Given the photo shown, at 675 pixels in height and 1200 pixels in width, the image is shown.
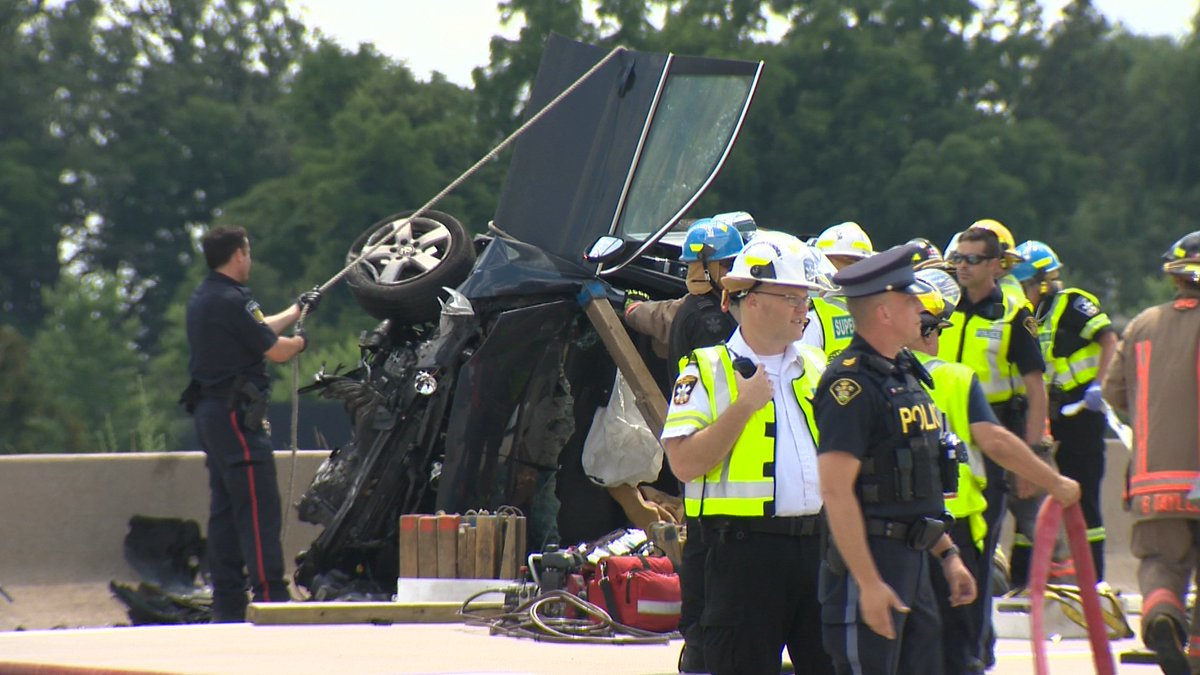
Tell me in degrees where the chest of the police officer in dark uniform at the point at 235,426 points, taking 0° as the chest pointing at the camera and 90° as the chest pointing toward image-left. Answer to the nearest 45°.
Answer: approximately 225°

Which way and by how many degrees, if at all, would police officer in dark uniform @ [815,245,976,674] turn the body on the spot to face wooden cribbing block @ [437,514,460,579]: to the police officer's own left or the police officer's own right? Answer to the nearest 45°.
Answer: approximately 180°

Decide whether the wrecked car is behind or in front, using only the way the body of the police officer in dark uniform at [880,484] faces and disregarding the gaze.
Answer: behind

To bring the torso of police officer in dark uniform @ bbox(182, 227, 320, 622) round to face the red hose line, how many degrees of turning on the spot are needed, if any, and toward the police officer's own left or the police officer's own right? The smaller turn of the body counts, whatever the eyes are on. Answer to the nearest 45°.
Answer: approximately 90° to the police officer's own right

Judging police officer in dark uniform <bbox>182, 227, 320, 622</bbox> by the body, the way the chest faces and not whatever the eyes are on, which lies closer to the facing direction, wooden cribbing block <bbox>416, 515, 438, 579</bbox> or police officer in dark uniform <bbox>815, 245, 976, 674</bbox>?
the wooden cribbing block
